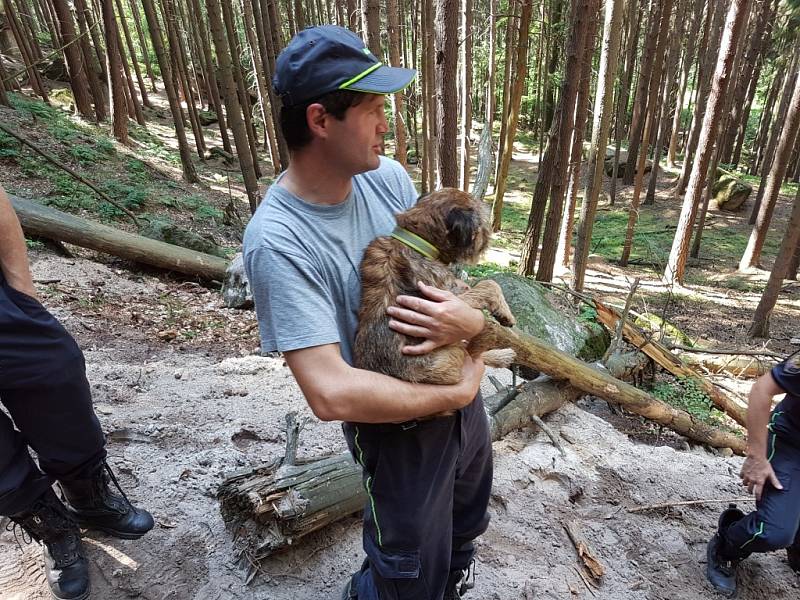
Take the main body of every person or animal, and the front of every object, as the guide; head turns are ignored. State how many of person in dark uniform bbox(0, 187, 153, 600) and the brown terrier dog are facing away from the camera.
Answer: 0

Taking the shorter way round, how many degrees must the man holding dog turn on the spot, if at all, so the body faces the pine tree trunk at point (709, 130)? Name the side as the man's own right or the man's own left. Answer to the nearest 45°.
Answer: approximately 90° to the man's own left

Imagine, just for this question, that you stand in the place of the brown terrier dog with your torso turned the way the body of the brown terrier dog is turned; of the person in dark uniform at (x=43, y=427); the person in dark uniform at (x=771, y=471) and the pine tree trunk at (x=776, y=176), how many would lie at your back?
1

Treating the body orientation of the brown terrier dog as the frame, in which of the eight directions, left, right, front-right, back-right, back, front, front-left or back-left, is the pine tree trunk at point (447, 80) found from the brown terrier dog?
left

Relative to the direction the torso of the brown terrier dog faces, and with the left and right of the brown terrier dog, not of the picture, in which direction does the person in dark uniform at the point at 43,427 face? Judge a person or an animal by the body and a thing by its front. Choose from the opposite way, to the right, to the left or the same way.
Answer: the same way

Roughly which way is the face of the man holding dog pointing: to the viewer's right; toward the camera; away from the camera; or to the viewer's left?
to the viewer's right

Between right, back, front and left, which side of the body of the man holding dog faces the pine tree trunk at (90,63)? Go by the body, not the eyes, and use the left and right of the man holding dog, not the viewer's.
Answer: back

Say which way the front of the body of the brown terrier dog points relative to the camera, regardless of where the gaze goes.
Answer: to the viewer's right

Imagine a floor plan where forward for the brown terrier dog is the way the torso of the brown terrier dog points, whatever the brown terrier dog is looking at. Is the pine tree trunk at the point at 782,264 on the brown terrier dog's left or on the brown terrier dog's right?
on the brown terrier dog's left

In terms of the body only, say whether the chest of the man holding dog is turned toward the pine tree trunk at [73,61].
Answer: no

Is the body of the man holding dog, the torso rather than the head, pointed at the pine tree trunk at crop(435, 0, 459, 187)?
no

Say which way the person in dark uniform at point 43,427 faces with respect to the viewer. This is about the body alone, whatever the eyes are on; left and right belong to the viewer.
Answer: facing the viewer and to the right of the viewer

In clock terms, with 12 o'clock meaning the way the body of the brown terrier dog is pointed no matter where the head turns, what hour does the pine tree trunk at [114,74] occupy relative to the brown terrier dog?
The pine tree trunk is roughly at 8 o'clock from the brown terrier dog.

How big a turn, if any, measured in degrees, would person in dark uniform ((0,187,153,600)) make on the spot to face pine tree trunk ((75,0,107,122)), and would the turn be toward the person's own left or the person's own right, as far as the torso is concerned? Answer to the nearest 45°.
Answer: approximately 135° to the person's own left
